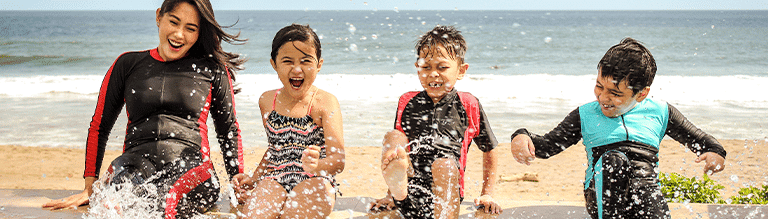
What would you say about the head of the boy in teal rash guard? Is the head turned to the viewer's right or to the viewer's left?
to the viewer's left

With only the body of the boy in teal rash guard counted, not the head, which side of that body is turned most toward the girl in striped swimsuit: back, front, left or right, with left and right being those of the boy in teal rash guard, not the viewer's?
right

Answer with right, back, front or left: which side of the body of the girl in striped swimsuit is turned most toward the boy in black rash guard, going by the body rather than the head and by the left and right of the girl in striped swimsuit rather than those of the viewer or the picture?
left

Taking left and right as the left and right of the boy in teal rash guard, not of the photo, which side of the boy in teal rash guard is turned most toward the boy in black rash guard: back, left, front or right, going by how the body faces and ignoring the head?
right

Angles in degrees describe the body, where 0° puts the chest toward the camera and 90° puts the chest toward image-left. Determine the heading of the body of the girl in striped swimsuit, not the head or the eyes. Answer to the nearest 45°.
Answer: approximately 0°

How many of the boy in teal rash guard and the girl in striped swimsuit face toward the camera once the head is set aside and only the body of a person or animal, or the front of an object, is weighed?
2

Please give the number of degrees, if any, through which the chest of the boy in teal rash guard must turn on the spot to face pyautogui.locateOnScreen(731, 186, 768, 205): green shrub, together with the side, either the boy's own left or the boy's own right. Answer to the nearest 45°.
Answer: approximately 135° to the boy's own left
